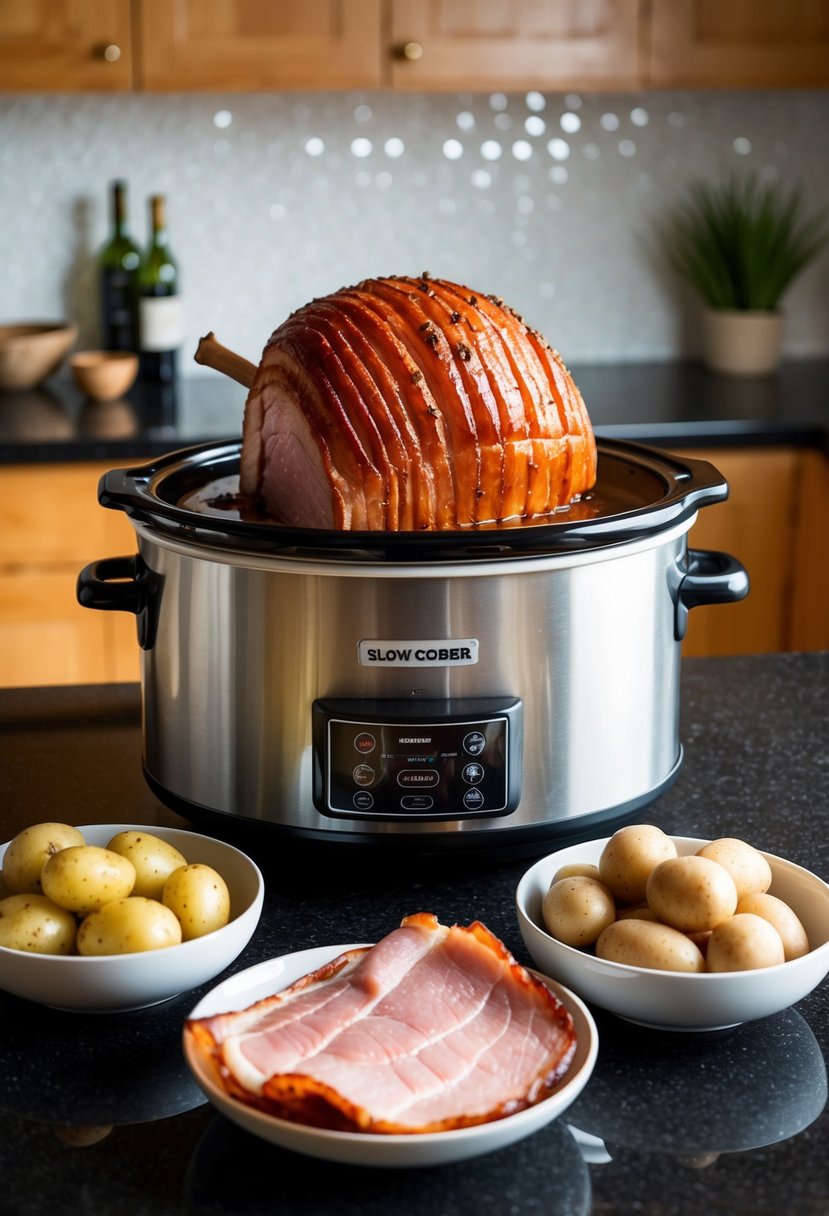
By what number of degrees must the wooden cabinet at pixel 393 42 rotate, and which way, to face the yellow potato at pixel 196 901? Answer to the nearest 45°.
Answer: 0° — it already faces it

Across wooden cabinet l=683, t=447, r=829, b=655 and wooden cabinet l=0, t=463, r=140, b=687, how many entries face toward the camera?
2

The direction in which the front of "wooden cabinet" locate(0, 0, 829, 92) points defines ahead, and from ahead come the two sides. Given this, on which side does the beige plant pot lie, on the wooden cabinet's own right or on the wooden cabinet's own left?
on the wooden cabinet's own left

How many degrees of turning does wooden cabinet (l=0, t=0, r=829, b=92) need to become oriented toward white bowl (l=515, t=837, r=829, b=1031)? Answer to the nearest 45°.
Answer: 0° — it already faces it

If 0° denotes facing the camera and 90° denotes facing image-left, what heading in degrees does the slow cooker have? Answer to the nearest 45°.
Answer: approximately 0°

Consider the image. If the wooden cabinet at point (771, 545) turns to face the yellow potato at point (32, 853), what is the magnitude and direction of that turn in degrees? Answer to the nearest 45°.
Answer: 0° — it already faces it
